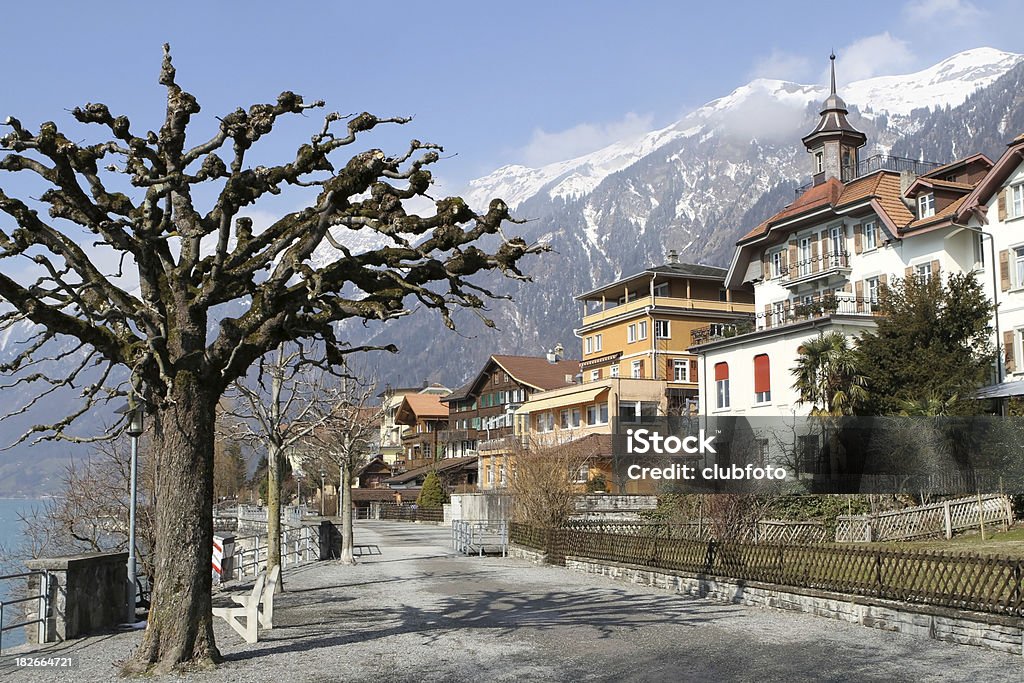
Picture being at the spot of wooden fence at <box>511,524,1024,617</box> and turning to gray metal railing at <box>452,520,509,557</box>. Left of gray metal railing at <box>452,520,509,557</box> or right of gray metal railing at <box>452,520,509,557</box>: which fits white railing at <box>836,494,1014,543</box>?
right

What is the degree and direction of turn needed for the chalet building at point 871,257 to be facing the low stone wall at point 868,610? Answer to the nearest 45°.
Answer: approximately 45° to its left

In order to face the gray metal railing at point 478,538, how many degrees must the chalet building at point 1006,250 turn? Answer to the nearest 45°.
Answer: approximately 45° to its right

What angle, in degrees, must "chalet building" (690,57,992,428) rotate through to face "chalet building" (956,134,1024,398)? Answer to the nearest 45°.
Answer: approximately 90° to its left

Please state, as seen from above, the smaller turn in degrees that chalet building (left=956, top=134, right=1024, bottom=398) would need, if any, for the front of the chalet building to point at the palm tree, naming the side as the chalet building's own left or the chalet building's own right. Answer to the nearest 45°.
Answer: approximately 45° to the chalet building's own right

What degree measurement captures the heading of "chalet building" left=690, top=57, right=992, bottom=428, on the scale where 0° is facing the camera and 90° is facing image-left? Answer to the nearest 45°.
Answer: approximately 45°

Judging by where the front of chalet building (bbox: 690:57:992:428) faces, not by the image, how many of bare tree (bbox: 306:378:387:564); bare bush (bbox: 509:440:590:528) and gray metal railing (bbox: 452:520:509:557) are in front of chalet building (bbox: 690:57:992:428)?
3

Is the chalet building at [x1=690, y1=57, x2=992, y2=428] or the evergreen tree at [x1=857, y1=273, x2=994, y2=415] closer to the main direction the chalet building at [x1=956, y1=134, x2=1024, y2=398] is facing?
the evergreen tree

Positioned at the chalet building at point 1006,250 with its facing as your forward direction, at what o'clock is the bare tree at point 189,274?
The bare tree is roughly at 11 o'clock from the chalet building.

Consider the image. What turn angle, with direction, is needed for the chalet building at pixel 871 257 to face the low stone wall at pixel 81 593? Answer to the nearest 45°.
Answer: approximately 45° to its left

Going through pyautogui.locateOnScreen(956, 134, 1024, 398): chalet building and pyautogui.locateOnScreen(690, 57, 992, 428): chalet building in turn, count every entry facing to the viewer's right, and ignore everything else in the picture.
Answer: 0

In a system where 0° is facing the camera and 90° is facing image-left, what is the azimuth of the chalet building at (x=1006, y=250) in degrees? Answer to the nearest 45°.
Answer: approximately 45°
